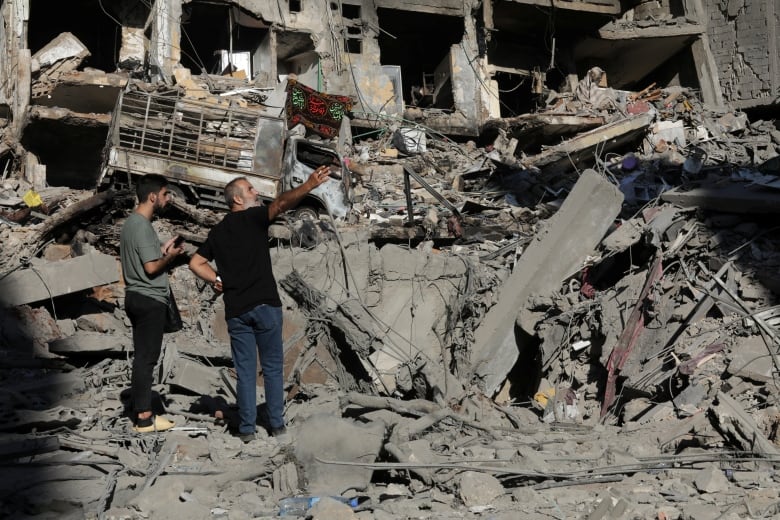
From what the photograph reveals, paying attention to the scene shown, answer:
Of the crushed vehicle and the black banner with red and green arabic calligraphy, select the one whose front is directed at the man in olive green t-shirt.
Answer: the black banner with red and green arabic calligraphy

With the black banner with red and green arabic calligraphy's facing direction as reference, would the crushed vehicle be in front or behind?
in front

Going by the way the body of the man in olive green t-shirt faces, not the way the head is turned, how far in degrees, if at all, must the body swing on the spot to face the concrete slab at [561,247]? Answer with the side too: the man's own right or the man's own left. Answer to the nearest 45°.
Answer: approximately 45° to the man's own left

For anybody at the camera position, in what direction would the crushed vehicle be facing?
facing to the right of the viewer

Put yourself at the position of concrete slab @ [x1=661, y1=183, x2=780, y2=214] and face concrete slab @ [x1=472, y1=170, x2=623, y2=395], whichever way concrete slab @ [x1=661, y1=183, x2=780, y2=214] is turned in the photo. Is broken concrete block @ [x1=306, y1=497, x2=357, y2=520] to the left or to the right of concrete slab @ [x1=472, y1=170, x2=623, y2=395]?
left

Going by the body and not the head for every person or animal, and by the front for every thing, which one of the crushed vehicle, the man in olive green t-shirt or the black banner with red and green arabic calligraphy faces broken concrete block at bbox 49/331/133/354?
the black banner with red and green arabic calligraphy

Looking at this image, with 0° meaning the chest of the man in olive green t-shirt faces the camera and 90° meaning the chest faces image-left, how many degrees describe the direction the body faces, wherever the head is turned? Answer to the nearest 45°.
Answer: approximately 270°

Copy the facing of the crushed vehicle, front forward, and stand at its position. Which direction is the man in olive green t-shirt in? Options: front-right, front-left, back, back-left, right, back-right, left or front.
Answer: right

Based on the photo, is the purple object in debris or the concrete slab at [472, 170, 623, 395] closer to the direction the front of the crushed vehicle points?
the purple object in debris

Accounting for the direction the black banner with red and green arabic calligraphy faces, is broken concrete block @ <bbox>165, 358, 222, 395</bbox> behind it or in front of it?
in front

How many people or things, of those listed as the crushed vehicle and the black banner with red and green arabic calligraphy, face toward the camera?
1

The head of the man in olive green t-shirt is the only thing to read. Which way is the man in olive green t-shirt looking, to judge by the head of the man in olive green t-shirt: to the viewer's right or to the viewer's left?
to the viewer's right

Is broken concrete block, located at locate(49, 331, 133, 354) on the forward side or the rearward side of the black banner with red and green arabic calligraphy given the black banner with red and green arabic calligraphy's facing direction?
on the forward side

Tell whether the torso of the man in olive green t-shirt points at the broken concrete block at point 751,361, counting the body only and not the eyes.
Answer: yes
